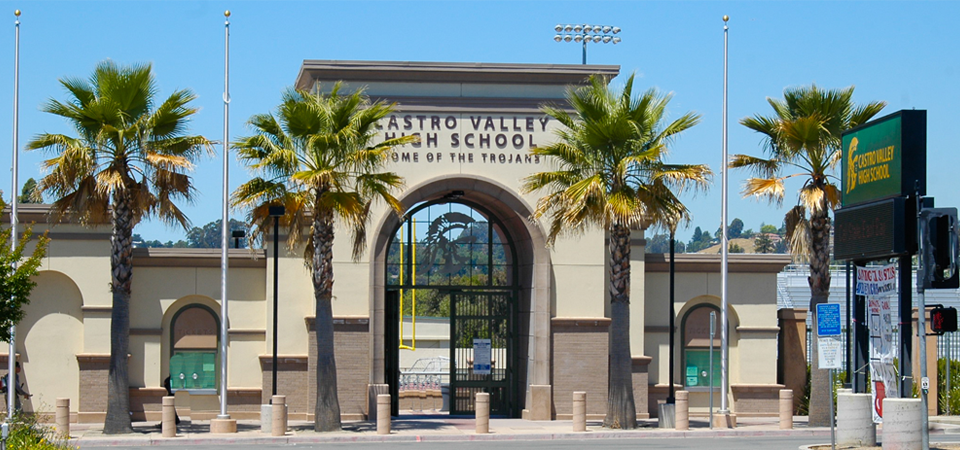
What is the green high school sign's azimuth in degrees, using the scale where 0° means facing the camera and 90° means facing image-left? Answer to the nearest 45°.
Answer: approximately 45°

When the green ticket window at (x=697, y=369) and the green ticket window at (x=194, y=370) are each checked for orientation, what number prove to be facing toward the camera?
2

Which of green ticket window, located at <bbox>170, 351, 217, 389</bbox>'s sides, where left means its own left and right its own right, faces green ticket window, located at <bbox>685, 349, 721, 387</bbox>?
left

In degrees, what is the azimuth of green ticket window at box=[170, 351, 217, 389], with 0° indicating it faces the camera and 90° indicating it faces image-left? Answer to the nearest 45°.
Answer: approximately 0°
